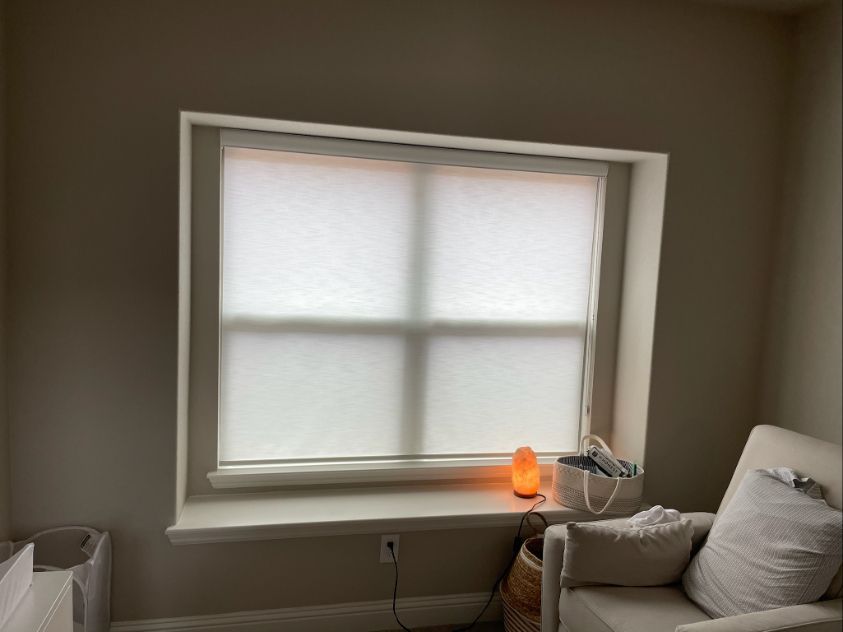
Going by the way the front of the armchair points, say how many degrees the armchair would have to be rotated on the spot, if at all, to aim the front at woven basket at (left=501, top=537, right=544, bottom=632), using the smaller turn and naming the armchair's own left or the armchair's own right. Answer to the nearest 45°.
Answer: approximately 45° to the armchair's own right

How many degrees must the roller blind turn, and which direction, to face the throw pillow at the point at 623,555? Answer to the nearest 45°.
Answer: approximately 45° to its left

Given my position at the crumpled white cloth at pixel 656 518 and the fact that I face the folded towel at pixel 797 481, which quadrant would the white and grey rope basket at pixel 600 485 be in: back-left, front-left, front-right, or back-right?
back-left

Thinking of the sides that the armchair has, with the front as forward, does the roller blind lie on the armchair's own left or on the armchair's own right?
on the armchair's own right

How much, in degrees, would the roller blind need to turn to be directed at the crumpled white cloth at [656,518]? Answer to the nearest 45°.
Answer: approximately 45° to its left

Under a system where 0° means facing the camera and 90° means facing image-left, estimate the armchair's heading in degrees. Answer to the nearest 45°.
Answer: approximately 45°

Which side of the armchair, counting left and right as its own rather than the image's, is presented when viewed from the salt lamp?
right

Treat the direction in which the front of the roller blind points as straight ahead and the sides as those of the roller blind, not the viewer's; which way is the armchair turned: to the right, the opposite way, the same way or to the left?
to the right

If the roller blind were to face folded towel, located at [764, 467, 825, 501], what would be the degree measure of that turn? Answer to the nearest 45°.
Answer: approximately 45° to its left
